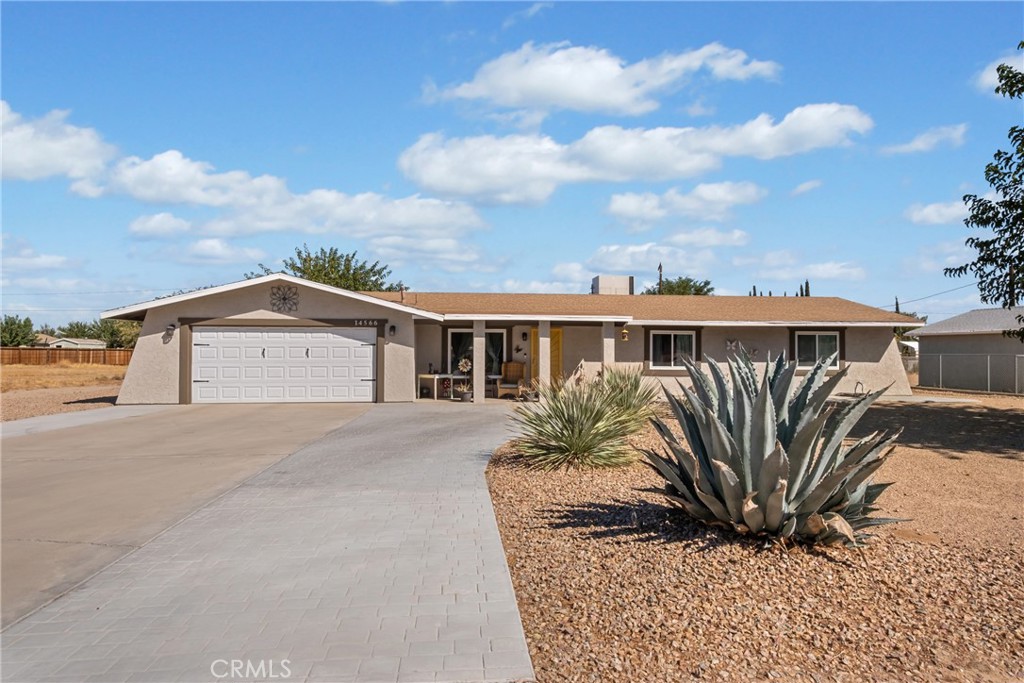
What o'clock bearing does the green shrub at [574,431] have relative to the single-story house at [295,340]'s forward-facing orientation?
The green shrub is roughly at 11 o'clock from the single-story house.

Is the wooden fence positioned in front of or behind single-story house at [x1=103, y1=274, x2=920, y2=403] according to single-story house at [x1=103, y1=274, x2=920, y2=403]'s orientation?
behind

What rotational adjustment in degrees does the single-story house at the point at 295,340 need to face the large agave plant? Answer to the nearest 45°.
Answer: approximately 45° to its left

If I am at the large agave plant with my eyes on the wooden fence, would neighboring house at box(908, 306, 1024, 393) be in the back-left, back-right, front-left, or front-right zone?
front-right

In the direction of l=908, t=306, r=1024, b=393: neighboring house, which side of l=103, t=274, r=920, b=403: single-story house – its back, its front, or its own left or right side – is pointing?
left

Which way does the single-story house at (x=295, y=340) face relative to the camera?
toward the camera

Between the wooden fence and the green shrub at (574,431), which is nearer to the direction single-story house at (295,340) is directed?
the green shrub

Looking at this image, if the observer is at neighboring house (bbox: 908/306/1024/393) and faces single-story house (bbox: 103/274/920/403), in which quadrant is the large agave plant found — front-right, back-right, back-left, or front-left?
front-left

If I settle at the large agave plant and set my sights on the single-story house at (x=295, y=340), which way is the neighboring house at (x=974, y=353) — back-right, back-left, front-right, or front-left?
front-right

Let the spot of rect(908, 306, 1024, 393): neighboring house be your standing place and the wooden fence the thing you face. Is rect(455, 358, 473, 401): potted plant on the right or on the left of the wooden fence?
left
